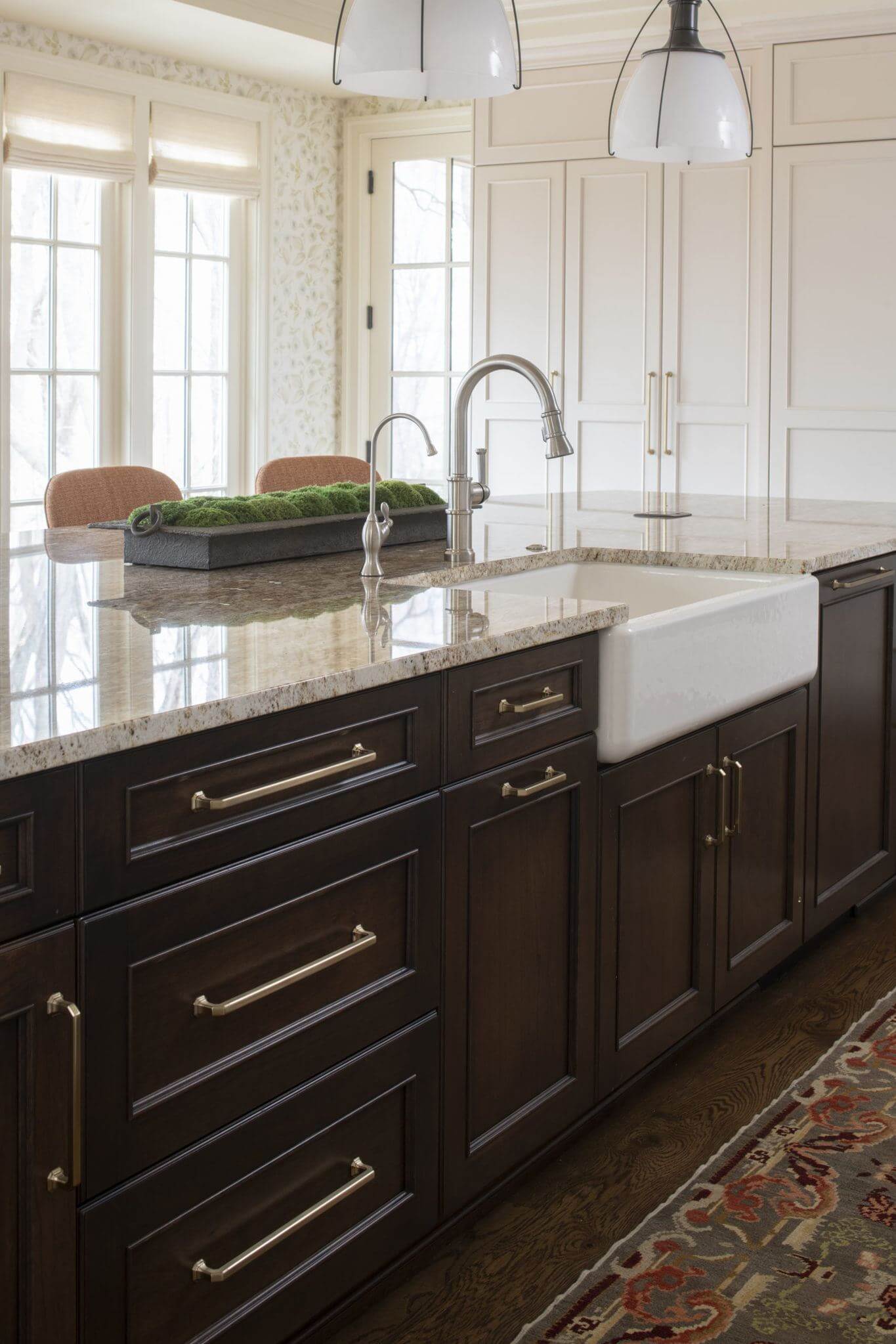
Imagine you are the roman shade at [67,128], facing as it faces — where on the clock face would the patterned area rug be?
The patterned area rug is roughly at 1 o'clock from the roman shade.

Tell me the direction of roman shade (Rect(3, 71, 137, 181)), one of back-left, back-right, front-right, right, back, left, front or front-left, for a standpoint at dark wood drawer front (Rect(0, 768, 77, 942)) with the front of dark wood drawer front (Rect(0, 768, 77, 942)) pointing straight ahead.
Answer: back-left

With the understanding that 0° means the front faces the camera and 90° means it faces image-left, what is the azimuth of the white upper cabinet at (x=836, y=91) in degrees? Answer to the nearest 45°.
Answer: approximately 45°

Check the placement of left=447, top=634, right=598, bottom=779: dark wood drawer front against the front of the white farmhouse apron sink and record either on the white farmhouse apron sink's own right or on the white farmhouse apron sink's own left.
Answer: on the white farmhouse apron sink's own right

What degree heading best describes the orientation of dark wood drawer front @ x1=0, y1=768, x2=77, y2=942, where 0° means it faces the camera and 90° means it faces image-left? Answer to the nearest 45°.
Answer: approximately 315°

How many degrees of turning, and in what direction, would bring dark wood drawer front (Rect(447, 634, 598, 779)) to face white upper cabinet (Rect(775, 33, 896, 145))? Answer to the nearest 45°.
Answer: approximately 135° to its left

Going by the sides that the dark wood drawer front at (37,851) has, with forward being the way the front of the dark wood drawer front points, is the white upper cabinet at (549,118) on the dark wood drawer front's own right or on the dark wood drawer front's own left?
on the dark wood drawer front's own left

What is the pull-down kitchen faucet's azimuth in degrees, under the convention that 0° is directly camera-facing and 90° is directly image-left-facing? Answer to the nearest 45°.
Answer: approximately 315°
